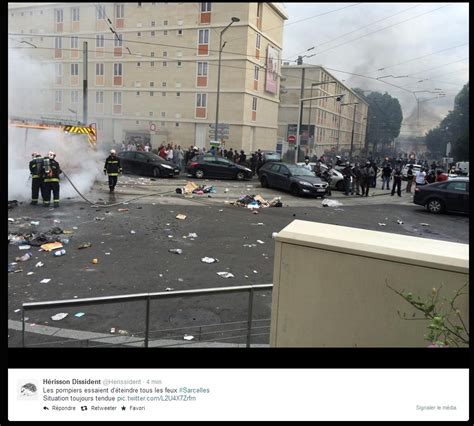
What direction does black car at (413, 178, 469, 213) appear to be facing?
to the viewer's right

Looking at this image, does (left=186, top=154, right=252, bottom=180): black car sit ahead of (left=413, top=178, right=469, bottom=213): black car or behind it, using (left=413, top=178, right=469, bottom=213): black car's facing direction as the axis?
behind

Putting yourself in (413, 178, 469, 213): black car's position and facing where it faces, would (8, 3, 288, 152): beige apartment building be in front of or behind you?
behind

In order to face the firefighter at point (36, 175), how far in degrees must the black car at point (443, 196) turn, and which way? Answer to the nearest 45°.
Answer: approximately 135° to its right

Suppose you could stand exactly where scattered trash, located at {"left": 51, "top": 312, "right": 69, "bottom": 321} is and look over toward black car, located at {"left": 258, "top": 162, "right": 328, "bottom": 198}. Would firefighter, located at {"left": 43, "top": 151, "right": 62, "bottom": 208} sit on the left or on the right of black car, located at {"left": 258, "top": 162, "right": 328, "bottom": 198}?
left
